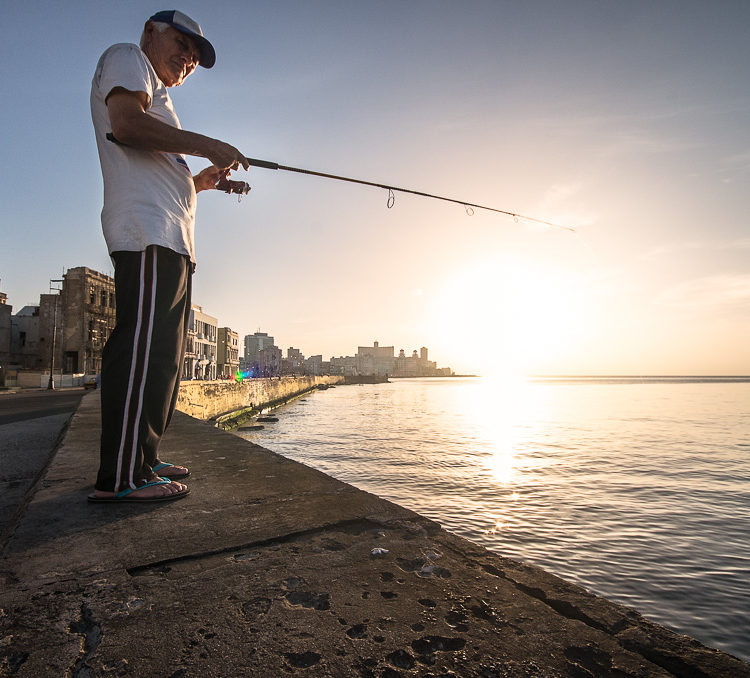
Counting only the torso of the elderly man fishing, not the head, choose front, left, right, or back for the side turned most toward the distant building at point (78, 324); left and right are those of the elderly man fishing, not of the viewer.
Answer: left

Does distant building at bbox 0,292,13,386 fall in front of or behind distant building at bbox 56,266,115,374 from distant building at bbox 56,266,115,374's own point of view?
behind

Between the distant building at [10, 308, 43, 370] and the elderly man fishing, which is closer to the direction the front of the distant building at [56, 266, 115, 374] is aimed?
the elderly man fishing

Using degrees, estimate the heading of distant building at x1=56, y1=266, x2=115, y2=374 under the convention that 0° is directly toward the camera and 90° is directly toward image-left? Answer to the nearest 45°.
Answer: approximately 315°

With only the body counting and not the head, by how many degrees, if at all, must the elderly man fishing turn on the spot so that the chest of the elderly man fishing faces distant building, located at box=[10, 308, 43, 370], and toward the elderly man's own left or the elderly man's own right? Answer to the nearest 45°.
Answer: approximately 90° to the elderly man's own left

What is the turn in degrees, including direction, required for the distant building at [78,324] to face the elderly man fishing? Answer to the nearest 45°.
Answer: approximately 45° to its right

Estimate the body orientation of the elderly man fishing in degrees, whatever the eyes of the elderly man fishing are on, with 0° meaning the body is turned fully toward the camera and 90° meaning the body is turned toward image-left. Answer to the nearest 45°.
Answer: approximately 270°

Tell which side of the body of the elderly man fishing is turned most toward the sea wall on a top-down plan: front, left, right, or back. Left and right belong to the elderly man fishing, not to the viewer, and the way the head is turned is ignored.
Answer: left
